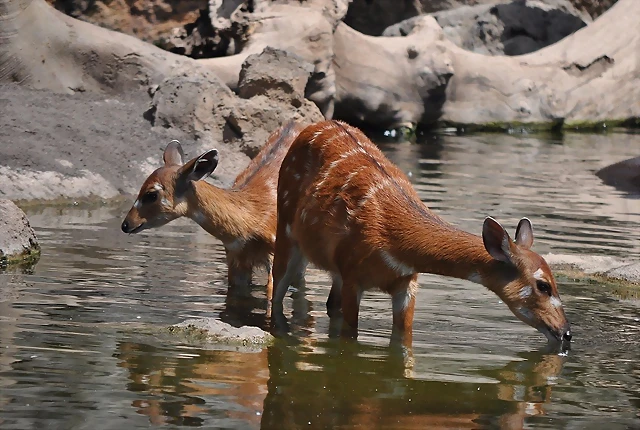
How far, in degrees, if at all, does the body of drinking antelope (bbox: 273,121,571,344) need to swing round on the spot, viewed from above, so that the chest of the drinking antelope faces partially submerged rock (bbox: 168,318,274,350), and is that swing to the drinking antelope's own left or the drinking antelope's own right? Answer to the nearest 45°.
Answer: approximately 135° to the drinking antelope's own right

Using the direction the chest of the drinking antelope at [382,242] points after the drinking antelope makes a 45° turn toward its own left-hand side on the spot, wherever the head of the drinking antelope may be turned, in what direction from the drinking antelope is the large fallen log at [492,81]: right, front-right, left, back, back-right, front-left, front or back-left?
left

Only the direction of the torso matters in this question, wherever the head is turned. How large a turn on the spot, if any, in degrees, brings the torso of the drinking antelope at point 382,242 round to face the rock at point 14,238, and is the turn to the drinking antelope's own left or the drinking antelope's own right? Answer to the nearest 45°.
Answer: approximately 180°

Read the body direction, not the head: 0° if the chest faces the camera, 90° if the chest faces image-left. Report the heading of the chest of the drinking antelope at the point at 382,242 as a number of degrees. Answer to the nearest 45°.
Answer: approximately 315°

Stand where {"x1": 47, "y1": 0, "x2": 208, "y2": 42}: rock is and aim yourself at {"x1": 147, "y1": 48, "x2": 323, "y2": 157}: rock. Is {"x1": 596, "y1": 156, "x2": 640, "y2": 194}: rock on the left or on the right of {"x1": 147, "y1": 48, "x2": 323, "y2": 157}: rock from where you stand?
left

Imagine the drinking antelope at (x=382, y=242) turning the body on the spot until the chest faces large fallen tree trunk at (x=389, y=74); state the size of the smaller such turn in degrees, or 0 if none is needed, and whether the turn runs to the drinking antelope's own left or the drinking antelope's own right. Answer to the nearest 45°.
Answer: approximately 135° to the drinking antelope's own left
